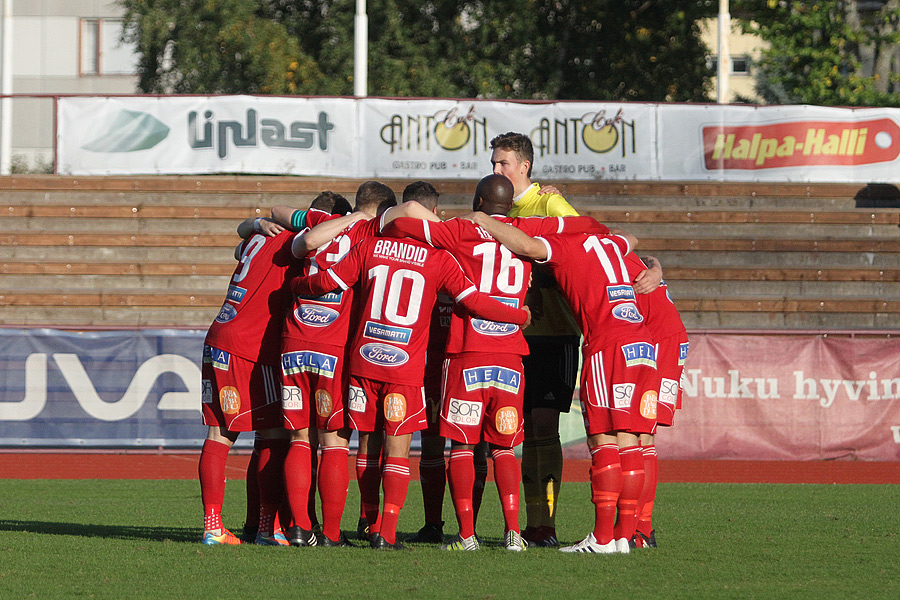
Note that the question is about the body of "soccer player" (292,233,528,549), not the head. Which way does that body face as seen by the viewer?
away from the camera

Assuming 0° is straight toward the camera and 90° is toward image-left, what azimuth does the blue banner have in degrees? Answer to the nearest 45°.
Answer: approximately 0°

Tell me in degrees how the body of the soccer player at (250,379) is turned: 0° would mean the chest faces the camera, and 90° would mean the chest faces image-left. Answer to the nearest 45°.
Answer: approximately 225°

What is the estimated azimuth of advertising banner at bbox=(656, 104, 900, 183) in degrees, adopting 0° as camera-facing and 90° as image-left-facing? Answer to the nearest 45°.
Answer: approximately 0°

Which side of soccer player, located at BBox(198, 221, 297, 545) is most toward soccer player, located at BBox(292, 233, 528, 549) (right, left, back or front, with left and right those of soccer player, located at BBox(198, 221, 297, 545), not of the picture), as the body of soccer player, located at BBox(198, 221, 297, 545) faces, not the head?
right

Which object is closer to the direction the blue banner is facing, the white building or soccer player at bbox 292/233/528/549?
the soccer player

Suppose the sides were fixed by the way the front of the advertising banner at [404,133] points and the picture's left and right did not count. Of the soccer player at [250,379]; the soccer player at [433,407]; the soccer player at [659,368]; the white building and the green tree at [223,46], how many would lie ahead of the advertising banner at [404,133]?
3

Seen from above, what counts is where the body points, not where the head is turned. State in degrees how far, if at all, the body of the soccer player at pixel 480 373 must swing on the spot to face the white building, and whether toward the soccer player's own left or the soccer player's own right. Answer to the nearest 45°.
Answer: approximately 45° to the soccer player's own left

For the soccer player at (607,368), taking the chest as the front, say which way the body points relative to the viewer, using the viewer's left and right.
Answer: facing away from the viewer and to the left of the viewer

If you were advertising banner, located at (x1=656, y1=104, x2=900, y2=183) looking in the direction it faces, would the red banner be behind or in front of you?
in front

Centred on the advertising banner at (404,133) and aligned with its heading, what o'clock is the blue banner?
The blue banner is roughly at 1 o'clock from the advertising banner.

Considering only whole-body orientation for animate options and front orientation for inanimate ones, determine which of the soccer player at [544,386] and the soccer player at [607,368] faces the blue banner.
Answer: the soccer player at [607,368]
